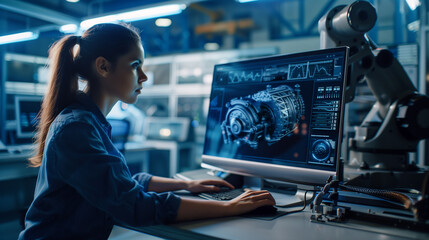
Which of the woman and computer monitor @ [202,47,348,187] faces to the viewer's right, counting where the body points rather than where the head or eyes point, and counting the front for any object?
the woman

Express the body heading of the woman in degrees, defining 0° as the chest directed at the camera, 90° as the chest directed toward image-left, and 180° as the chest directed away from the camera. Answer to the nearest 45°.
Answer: approximately 270°

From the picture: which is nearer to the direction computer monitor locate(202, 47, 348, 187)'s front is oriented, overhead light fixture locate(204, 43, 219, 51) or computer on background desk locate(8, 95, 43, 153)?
the computer on background desk

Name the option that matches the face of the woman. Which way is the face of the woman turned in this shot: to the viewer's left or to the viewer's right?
to the viewer's right

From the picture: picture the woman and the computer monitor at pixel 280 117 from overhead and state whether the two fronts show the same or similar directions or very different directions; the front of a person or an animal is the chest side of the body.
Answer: very different directions

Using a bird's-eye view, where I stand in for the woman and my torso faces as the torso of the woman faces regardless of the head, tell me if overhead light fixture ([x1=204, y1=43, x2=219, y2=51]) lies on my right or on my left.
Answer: on my left

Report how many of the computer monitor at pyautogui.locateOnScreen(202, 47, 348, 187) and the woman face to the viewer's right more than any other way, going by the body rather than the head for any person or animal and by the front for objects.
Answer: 1

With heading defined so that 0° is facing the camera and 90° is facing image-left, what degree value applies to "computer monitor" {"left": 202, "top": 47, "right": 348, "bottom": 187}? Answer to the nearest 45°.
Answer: approximately 45°
